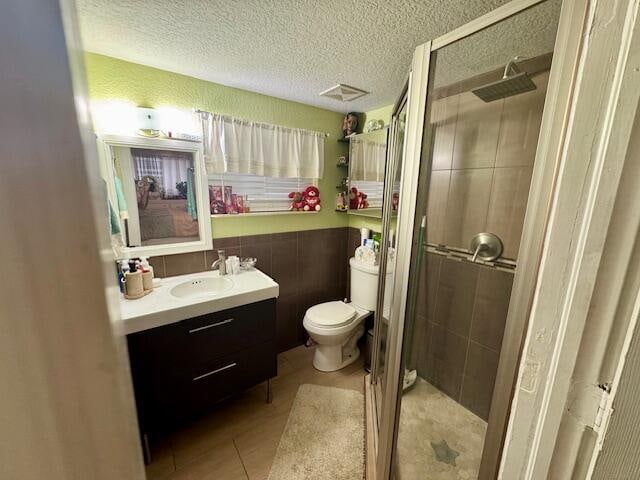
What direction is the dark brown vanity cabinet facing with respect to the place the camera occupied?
facing the viewer and to the right of the viewer

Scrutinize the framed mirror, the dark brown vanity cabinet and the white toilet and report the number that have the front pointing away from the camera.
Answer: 0

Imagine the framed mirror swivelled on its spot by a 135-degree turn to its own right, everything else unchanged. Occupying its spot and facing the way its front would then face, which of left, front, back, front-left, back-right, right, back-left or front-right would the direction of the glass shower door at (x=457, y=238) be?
back-left

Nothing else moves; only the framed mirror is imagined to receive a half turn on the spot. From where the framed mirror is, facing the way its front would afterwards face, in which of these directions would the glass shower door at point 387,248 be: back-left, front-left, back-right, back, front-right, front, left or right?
back

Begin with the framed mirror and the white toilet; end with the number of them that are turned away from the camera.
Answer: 0

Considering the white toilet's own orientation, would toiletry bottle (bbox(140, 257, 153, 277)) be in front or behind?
in front

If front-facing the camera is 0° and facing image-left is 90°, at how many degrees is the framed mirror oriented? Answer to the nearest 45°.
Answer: approximately 315°

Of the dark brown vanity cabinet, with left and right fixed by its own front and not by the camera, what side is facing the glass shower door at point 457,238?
front
